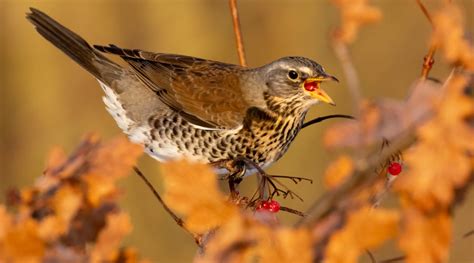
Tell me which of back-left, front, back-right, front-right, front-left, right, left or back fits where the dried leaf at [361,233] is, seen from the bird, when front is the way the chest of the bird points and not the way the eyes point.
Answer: right

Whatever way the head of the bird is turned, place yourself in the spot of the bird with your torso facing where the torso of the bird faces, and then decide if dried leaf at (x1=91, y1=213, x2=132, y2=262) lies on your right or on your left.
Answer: on your right

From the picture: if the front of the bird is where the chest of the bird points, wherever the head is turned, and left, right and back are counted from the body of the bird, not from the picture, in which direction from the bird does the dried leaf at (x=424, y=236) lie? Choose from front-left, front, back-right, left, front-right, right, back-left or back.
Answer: right

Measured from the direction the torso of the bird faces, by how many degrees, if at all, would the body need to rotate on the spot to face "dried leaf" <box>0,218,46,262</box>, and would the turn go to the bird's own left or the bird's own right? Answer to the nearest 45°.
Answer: approximately 90° to the bird's own right

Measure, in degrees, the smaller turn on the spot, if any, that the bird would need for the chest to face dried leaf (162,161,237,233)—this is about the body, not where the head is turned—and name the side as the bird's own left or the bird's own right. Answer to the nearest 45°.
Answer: approximately 90° to the bird's own right

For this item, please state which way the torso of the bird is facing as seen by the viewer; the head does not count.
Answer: to the viewer's right
